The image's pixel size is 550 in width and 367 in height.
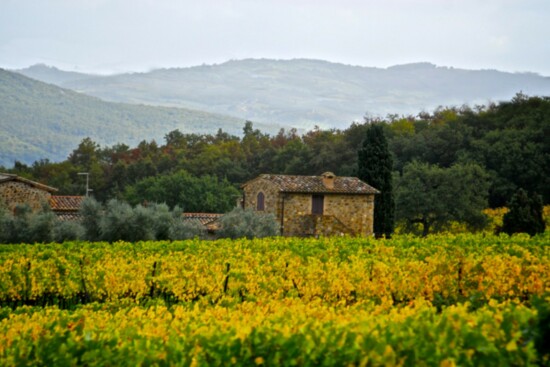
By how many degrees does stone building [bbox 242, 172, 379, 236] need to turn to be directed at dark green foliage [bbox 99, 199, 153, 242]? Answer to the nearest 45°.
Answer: approximately 45° to its right

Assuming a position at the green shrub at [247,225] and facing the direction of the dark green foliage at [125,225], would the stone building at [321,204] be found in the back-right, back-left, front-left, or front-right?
back-right

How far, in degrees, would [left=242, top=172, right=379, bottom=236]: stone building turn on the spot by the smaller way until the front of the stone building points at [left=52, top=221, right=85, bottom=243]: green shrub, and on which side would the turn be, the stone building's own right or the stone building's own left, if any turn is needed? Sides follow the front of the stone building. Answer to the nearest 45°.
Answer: approximately 45° to the stone building's own right

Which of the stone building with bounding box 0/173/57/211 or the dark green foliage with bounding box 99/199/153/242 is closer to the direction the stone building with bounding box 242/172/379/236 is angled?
the dark green foliage

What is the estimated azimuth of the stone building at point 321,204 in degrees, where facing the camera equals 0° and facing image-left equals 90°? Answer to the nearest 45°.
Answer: approximately 0°

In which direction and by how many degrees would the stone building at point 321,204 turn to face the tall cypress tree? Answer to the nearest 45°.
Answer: approximately 135° to its left

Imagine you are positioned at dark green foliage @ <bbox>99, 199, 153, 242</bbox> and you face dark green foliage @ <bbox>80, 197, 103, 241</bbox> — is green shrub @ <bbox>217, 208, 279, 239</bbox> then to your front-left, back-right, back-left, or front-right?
back-right

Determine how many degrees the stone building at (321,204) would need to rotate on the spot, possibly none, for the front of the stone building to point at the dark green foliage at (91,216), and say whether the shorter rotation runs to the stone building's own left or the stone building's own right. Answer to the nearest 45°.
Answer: approximately 45° to the stone building's own right

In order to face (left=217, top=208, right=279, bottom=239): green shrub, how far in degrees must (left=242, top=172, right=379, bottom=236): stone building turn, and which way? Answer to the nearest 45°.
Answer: approximately 45° to its right

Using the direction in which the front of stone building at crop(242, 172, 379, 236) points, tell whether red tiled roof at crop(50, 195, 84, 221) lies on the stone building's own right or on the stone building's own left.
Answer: on the stone building's own right

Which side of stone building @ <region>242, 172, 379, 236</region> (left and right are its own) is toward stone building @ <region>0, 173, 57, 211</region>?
right

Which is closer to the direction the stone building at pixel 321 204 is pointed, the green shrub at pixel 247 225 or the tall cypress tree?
the green shrub

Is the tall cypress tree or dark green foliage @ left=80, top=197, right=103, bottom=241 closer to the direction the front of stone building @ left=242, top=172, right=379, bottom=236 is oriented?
the dark green foliage
